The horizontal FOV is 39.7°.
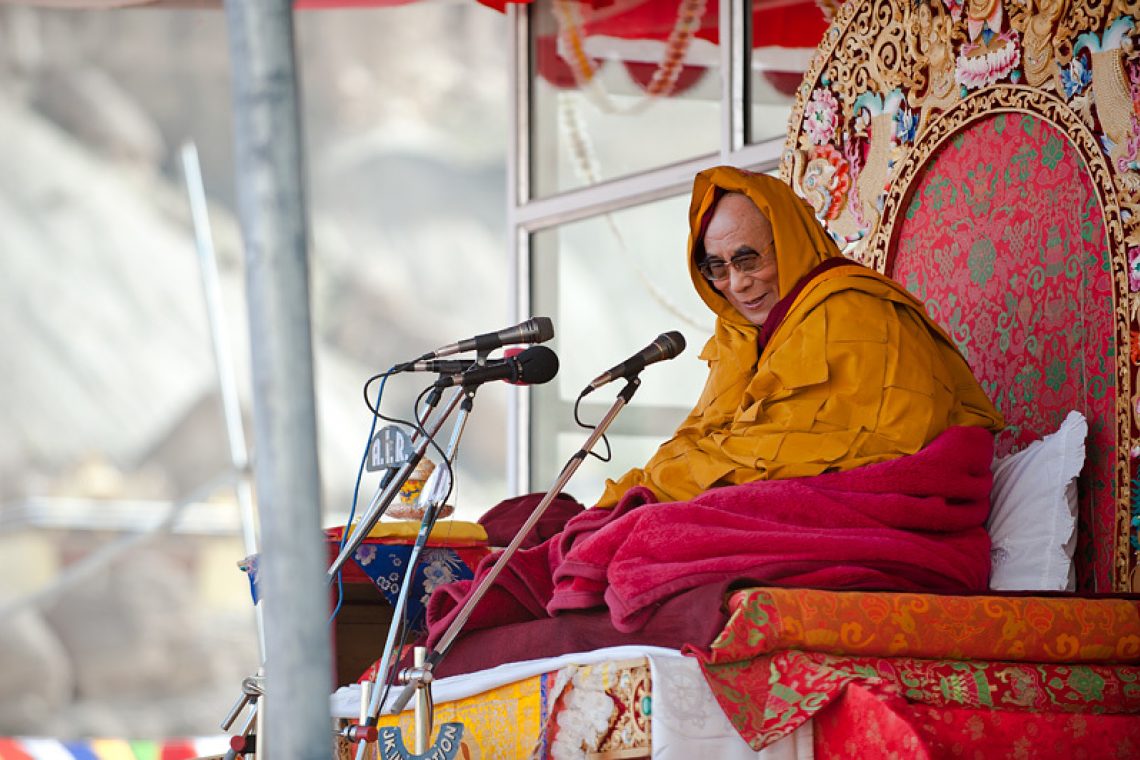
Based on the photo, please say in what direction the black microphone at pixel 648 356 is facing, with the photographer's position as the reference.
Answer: facing to the right of the viewer

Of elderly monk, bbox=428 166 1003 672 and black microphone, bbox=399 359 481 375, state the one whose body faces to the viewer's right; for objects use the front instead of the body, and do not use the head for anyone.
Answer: the black microphone

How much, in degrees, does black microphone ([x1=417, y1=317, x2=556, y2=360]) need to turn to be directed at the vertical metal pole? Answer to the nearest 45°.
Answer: approximately 90° to its right

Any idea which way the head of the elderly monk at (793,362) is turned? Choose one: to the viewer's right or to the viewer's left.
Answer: to the viewer's left

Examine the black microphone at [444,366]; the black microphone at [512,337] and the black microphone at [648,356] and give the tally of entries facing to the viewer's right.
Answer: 3

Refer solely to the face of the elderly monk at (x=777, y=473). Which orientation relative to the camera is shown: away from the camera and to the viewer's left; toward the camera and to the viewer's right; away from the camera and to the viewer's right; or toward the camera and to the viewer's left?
toward the camera and to the viewer's left

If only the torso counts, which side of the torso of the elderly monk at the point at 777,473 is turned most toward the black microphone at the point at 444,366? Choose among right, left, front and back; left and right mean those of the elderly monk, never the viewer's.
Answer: front

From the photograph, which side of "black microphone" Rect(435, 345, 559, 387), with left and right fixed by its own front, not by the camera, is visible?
right

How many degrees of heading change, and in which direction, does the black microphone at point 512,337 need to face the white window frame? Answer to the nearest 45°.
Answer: approximately 90° to its left

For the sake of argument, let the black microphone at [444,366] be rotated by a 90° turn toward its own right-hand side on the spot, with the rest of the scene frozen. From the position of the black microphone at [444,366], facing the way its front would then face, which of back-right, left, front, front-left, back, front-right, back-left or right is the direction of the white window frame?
back

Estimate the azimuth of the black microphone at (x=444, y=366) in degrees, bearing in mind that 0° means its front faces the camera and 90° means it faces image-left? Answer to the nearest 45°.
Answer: approximately 270°

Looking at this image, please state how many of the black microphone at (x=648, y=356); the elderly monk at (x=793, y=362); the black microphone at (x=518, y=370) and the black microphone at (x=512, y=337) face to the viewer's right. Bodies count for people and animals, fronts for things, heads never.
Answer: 3

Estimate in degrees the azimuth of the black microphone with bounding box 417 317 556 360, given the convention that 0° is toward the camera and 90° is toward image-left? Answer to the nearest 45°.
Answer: approximately 270°
